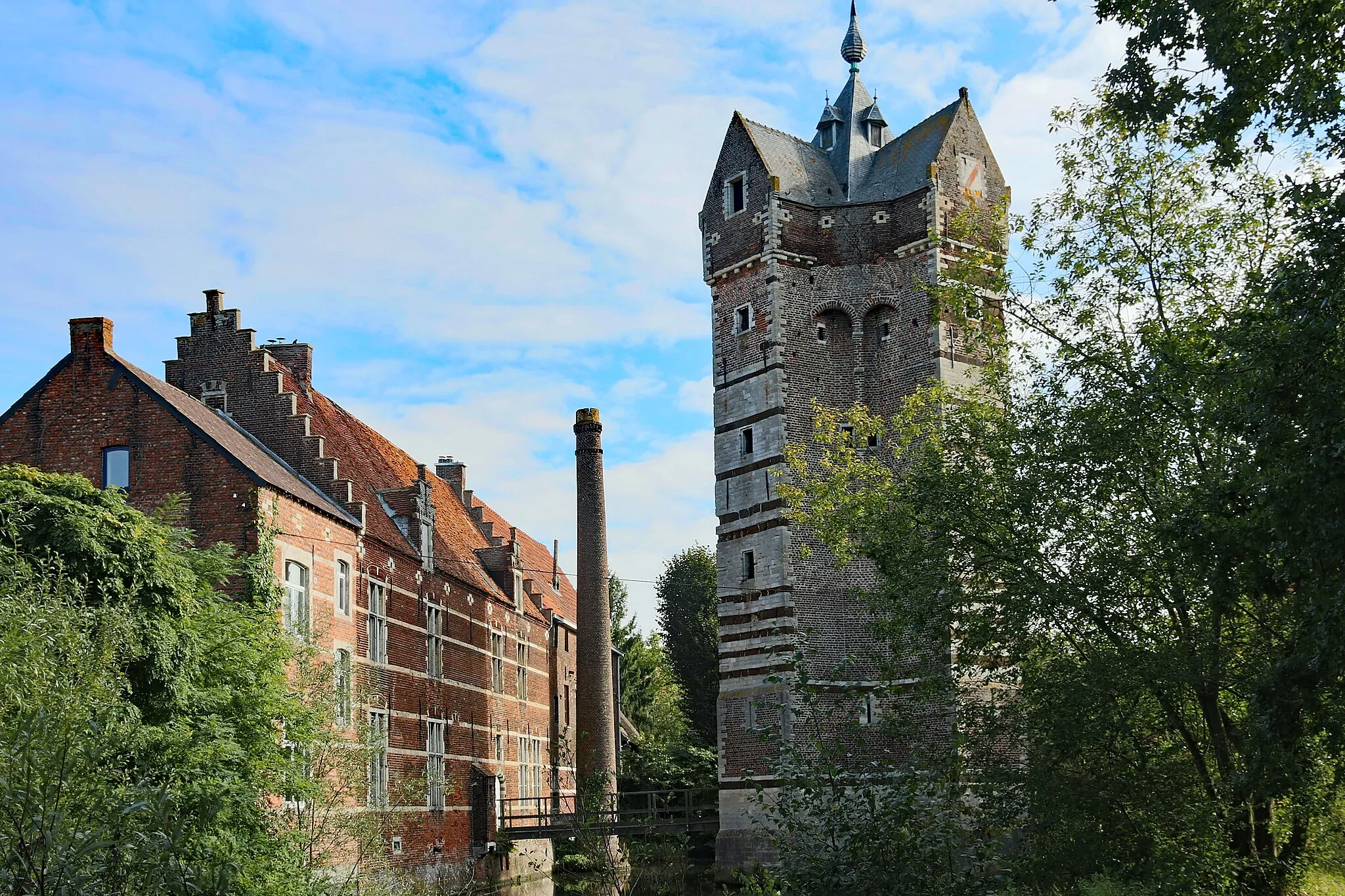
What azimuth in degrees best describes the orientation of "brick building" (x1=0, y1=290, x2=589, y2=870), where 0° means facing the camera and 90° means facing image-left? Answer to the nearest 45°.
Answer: approximately 315°
